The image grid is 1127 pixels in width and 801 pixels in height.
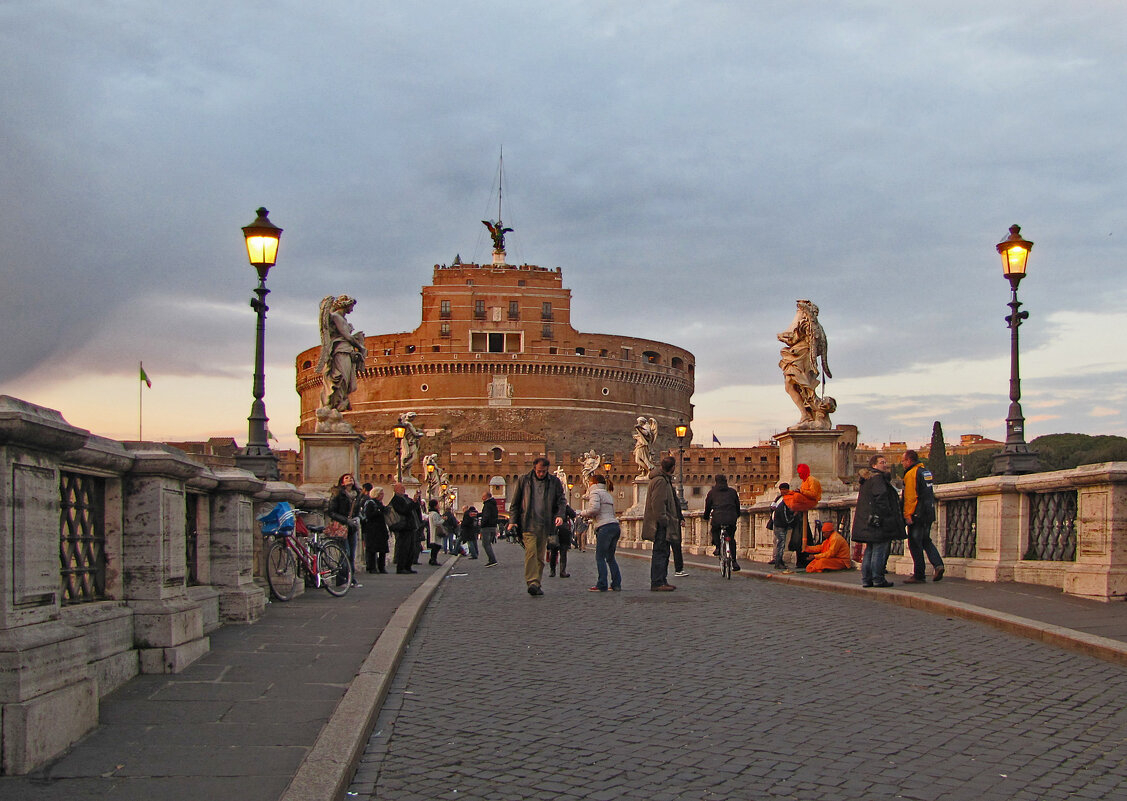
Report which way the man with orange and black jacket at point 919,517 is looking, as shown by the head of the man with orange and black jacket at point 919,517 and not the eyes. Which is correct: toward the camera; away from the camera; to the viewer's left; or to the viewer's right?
to the viewer's left

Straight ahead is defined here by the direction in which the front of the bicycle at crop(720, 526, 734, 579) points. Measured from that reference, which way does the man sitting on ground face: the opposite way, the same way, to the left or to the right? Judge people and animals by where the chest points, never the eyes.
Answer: to the left

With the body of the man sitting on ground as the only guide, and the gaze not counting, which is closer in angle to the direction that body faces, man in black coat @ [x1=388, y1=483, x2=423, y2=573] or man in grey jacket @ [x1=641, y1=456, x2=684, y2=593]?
the man in black coat

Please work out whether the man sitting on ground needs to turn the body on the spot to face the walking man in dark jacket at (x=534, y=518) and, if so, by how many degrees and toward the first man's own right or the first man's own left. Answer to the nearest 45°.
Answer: approximately 45° to the first man's own left

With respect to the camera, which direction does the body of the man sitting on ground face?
to the viewer's left

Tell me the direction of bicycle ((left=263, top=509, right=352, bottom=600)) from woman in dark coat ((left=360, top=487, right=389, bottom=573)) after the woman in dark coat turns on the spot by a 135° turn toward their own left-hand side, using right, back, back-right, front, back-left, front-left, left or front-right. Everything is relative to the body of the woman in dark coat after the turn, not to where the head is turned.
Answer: back-left

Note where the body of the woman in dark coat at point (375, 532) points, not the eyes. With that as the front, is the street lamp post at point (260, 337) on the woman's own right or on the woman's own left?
on the woman's own right

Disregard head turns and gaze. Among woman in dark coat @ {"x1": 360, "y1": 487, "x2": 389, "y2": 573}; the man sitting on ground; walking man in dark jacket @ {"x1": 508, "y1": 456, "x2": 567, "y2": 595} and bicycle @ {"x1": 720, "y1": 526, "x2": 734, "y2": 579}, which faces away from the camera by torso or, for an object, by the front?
the bicycle

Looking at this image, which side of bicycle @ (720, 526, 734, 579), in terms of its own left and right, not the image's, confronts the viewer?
back

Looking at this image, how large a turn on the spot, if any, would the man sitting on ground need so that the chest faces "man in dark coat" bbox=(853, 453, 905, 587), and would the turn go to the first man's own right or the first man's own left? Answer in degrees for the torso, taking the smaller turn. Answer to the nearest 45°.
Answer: approximately 90° to the first man's own left
